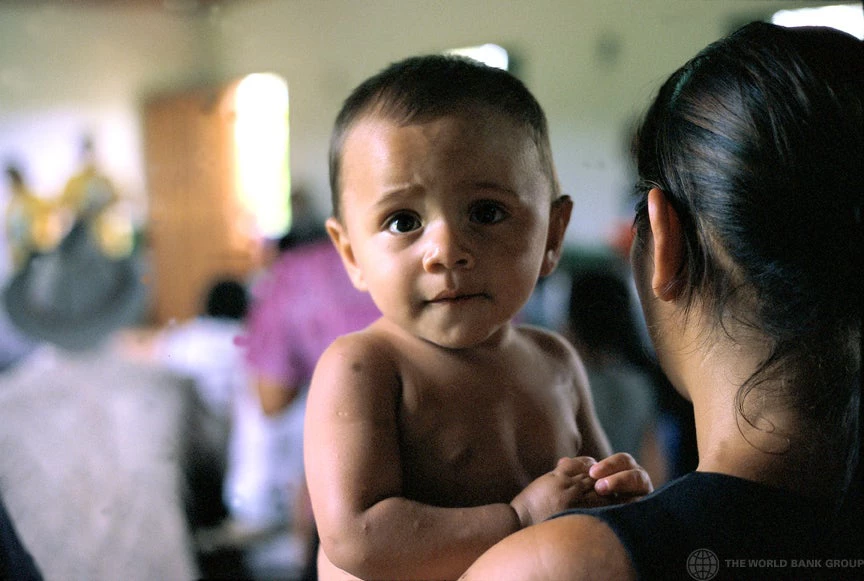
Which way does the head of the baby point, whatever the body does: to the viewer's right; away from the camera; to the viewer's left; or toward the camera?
toward the camera

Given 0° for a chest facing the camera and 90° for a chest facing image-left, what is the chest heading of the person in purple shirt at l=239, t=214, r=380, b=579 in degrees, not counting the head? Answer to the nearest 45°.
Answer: approximately 180°

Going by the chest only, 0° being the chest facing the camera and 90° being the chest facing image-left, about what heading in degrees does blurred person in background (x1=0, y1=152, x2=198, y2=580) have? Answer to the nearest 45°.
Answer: approximately 180°

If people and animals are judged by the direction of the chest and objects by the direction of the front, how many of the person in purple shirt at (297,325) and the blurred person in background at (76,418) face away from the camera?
2

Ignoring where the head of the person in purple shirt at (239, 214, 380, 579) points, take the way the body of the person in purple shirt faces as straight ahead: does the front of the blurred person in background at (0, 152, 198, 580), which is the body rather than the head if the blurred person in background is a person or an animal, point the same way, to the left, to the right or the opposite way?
the same way
